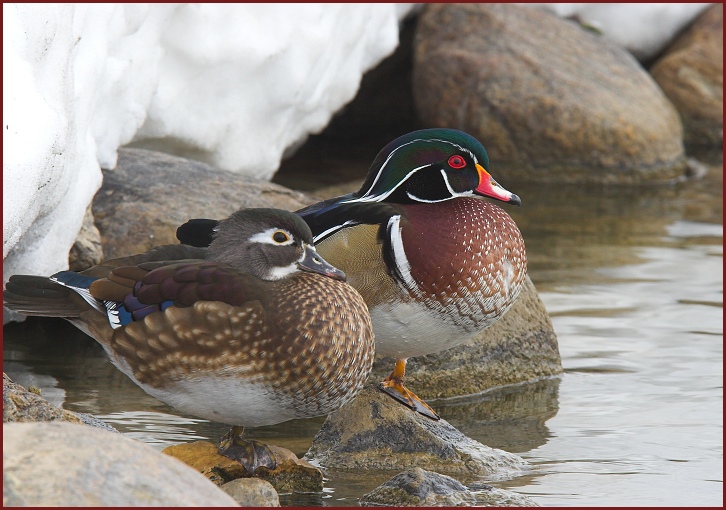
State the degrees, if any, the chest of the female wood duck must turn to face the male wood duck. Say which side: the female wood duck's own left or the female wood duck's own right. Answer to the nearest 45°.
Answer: approximately 45° to the female wood duck's own left

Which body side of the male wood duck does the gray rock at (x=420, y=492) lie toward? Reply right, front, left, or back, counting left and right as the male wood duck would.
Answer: right

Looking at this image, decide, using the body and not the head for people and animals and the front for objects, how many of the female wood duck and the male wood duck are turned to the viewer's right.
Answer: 2

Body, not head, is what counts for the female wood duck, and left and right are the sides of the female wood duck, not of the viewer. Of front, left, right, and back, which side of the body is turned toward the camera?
right

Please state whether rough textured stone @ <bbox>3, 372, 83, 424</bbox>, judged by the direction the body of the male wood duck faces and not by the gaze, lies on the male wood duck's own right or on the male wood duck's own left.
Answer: on the male wood duck's own right

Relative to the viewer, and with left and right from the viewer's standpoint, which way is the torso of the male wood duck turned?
facing to the right of the viewer

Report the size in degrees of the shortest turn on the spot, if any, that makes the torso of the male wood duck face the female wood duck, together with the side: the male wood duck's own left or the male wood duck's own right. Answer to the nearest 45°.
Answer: approximately 135° to the male wood duck's own right
